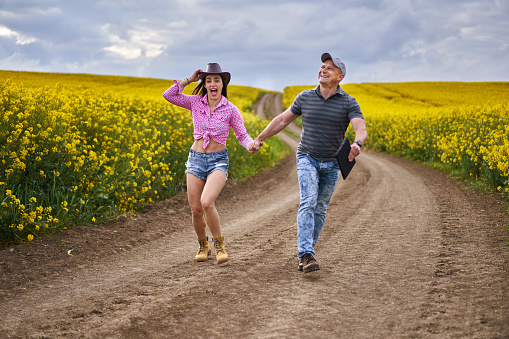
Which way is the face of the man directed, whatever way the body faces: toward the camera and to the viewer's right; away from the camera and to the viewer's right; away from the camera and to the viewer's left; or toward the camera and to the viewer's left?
toward the camera and to the viewer's left

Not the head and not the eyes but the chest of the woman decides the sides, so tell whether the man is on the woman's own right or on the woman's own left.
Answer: on the woman's own left

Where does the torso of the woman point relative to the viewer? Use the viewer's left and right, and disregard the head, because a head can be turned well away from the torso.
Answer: facing the viewer

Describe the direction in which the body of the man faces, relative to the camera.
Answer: toward the camera

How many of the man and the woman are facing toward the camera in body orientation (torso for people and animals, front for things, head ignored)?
2

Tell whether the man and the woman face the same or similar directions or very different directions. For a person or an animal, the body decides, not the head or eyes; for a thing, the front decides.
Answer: same or similar directions

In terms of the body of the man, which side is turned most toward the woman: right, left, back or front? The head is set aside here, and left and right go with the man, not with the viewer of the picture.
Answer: right

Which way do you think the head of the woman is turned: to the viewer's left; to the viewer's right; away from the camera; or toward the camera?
toward the camera
